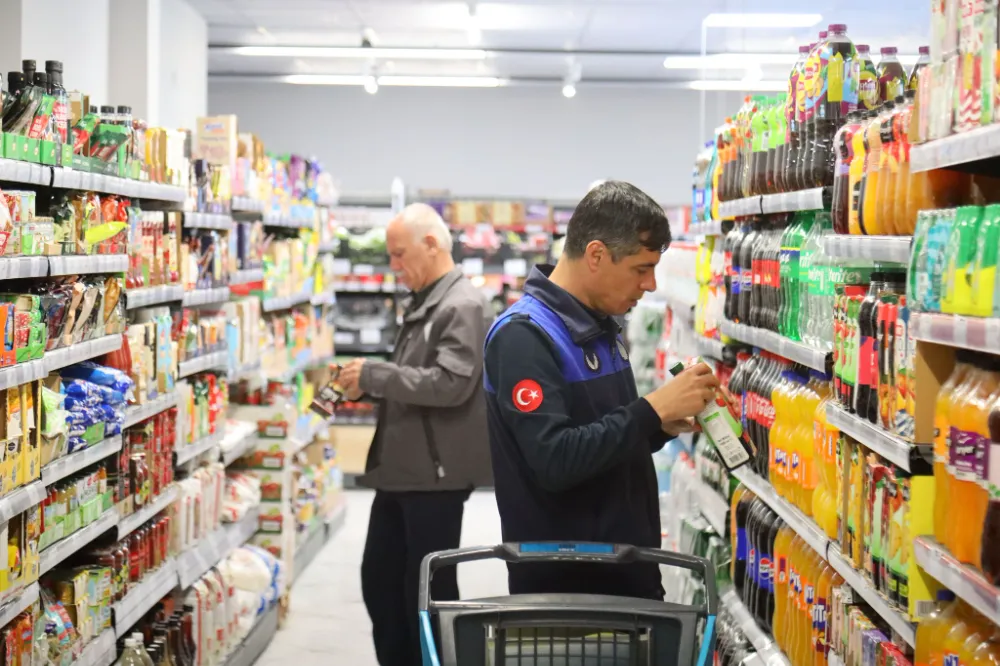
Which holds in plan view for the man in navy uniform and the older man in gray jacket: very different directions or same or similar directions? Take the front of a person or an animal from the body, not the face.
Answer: very different directions

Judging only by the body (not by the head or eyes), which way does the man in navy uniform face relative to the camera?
to the viewer's right

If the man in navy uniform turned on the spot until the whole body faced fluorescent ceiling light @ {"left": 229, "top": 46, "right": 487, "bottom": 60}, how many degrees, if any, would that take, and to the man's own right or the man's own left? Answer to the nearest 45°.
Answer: approximately 90° to the man's own left

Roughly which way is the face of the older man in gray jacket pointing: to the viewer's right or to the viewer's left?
to the viewer's left

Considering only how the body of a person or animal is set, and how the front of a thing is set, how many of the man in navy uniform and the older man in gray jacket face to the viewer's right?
1

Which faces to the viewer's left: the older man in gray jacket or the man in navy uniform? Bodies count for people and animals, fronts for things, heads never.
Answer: the older man in gray jacket

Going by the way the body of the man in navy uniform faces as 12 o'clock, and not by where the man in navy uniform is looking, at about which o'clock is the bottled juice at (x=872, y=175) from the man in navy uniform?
The bottled juice is roughly at 12 o'clock from the man in navy uniform.

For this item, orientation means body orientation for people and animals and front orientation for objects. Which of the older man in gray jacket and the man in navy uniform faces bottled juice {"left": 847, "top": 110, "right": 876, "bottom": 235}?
the man in navy uniform

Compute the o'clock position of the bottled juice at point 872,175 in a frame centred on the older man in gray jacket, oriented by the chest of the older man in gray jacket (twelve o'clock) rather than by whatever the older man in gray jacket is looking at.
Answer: The bottled juice is roughly at 8 o'clock from the older man in gray jacket.

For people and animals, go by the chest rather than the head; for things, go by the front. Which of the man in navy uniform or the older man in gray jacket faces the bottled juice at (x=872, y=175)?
the man in navy uniform

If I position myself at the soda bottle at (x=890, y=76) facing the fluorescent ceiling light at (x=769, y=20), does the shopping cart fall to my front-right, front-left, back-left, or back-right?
back-left

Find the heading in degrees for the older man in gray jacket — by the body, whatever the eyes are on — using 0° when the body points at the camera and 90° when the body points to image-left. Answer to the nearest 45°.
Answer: approximately 90°

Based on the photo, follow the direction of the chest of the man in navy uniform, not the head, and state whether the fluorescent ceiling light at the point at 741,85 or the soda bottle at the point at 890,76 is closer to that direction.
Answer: the soda bottle
